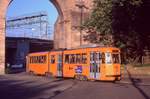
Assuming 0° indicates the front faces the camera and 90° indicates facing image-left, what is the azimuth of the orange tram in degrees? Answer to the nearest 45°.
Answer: approximately 315°
